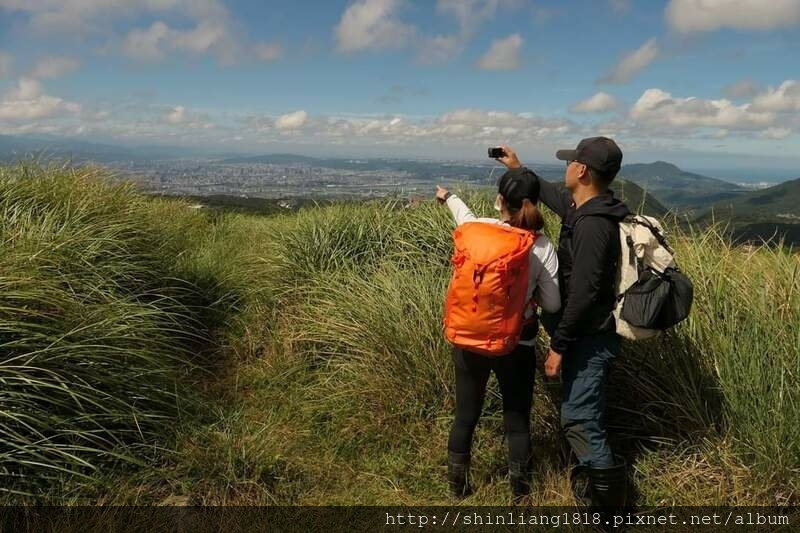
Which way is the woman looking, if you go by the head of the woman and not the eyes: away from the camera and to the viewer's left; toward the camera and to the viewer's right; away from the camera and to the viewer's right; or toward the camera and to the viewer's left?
away from the camera and to the viewer's left

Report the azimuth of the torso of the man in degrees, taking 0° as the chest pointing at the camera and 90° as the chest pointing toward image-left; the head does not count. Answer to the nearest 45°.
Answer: approximately 90°

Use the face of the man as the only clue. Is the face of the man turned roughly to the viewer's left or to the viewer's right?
to the viewer's left
